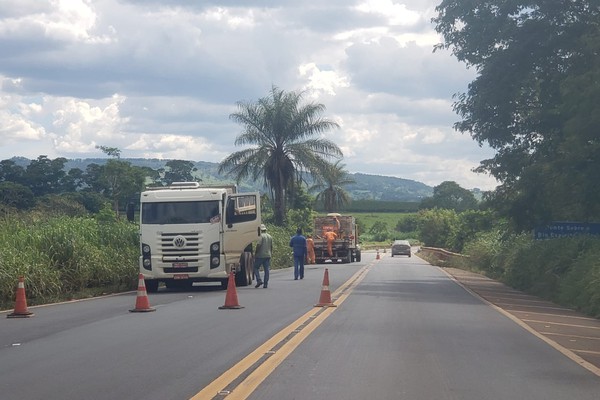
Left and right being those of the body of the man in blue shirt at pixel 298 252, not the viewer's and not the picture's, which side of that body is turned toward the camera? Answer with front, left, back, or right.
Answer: back

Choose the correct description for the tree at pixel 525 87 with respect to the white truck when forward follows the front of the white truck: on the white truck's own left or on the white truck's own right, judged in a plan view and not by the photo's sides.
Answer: on the white truck's own left

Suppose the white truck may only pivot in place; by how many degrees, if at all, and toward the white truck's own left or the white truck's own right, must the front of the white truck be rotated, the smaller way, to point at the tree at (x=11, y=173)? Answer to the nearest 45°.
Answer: approximately 135° to the white truck's own right

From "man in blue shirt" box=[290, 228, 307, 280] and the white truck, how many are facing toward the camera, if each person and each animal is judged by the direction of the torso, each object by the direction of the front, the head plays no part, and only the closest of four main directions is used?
1

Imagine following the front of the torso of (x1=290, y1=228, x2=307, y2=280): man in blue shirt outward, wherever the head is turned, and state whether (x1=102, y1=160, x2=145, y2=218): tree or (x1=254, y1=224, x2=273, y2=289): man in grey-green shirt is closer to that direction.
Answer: the tree

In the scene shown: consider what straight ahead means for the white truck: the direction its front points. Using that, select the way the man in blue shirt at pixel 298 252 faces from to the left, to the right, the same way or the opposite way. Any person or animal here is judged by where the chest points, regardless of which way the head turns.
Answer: the opposite way

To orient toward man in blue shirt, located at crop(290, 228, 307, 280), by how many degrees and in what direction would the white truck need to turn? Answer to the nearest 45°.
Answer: approximately 135° to its left
